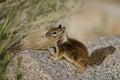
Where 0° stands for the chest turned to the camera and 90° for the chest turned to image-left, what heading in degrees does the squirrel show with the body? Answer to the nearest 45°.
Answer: approximately 90°
